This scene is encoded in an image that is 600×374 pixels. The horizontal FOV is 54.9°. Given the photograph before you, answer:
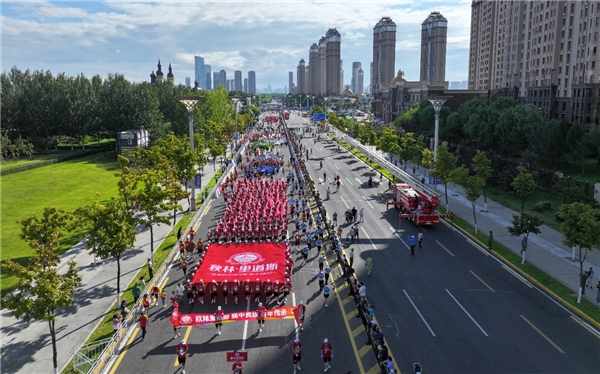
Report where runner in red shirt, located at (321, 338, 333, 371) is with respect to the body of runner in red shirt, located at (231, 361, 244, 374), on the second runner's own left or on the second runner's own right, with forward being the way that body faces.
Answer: on the second runner's own left

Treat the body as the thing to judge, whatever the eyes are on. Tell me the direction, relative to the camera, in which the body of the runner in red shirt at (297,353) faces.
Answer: toward the camera

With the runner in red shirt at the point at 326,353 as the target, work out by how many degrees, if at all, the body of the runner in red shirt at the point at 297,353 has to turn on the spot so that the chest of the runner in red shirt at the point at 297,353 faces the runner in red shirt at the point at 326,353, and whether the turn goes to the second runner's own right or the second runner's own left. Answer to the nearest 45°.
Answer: approximately 90° to the second runner's own left

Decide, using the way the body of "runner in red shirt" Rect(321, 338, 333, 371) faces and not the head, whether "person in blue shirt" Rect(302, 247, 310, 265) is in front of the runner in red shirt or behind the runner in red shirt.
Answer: behind

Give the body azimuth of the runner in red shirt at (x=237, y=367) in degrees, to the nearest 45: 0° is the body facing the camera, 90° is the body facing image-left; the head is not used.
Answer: approximately 0°

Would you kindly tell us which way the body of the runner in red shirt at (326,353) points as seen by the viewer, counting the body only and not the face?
toward the camera

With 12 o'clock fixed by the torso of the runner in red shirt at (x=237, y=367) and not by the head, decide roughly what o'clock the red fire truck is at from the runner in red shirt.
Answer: The red fire truck is roughly at 7 o'clock from the runner in red shirt.

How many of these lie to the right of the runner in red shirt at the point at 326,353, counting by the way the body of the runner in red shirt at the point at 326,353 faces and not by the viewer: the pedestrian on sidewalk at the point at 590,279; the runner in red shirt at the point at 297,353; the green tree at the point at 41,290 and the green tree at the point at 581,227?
2

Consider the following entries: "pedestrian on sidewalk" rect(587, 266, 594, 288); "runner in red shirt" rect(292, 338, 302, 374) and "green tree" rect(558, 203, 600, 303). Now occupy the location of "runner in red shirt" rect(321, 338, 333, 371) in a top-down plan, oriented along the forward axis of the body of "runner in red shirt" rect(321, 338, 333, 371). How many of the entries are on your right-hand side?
1

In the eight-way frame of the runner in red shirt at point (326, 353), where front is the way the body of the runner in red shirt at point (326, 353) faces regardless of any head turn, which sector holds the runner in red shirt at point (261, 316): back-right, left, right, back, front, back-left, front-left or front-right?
back-right

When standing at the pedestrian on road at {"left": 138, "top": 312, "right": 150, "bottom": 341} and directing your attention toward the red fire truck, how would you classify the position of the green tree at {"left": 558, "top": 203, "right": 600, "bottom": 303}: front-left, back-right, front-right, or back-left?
front-right
